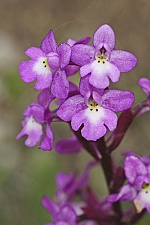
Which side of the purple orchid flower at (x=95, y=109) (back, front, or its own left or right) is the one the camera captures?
front

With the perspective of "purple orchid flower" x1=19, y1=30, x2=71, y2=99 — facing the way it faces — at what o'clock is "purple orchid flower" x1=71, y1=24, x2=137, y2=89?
"purple orchid flower" x1=71, y1=24, x2=137, y2=89 is roughly at 8 o'clock from "purple orchid flower" x1=19, y1=30, x2=71, y2=99.

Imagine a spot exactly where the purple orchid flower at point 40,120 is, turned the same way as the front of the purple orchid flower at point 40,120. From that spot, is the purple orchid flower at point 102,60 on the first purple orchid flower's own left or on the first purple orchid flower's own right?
on the first purple orchid flower's own left

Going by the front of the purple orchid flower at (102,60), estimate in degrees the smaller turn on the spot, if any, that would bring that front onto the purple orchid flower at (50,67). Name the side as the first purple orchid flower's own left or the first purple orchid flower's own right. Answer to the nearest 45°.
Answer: approximately 90° to the first purple orchid flower's own right

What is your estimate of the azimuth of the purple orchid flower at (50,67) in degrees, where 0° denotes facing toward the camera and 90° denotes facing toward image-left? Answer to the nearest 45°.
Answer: approximately 45°

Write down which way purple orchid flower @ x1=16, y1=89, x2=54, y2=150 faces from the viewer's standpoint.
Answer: facing the viewer and to the left of the viewer

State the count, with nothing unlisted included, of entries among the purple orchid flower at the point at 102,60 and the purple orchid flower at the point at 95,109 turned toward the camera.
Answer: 2

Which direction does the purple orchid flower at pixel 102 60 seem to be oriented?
toward the camera
